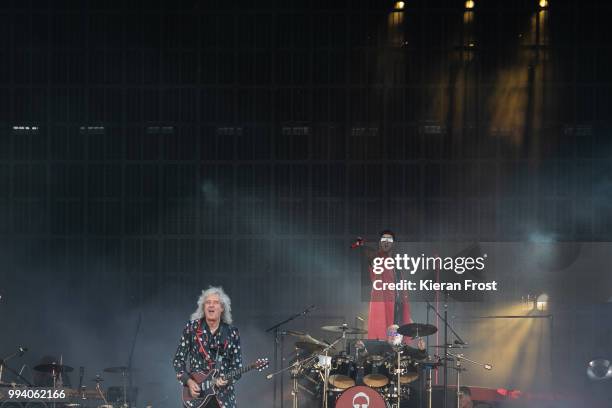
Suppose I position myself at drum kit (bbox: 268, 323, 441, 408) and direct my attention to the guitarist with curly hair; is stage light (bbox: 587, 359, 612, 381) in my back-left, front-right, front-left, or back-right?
back-left

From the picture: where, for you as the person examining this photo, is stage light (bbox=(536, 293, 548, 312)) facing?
facing the viewer and to the left of the viewer

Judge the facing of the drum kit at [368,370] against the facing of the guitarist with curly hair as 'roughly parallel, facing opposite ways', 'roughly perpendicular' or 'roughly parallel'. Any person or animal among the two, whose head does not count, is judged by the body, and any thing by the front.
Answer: roughly parallel

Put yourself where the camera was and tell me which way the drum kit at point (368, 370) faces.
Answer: facing the viewer

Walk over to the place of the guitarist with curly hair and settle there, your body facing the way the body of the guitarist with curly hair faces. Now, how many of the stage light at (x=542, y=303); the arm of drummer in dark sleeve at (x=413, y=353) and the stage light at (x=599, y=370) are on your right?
0

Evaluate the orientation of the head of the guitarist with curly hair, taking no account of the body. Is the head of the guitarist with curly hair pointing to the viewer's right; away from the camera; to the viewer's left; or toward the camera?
toward the camera

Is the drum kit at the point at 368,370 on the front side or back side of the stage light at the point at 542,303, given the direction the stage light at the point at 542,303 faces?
on the front side

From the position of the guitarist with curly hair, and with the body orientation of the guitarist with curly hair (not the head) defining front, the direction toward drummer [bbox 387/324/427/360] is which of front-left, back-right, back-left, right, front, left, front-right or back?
back-left

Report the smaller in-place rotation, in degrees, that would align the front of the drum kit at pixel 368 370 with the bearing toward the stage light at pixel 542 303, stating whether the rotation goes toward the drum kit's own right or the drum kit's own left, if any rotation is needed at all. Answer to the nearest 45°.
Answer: approximately 135° to the drum kit's own left

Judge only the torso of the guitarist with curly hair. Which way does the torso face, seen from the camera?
toward the camera

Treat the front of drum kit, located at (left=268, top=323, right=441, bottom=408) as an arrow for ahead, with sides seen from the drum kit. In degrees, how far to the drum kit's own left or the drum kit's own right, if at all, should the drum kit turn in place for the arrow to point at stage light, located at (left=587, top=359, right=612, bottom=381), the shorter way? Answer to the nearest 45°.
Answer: approximately 135° to the drum kit's own left

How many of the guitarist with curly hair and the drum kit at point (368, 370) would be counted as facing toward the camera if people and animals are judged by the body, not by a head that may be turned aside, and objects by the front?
2
